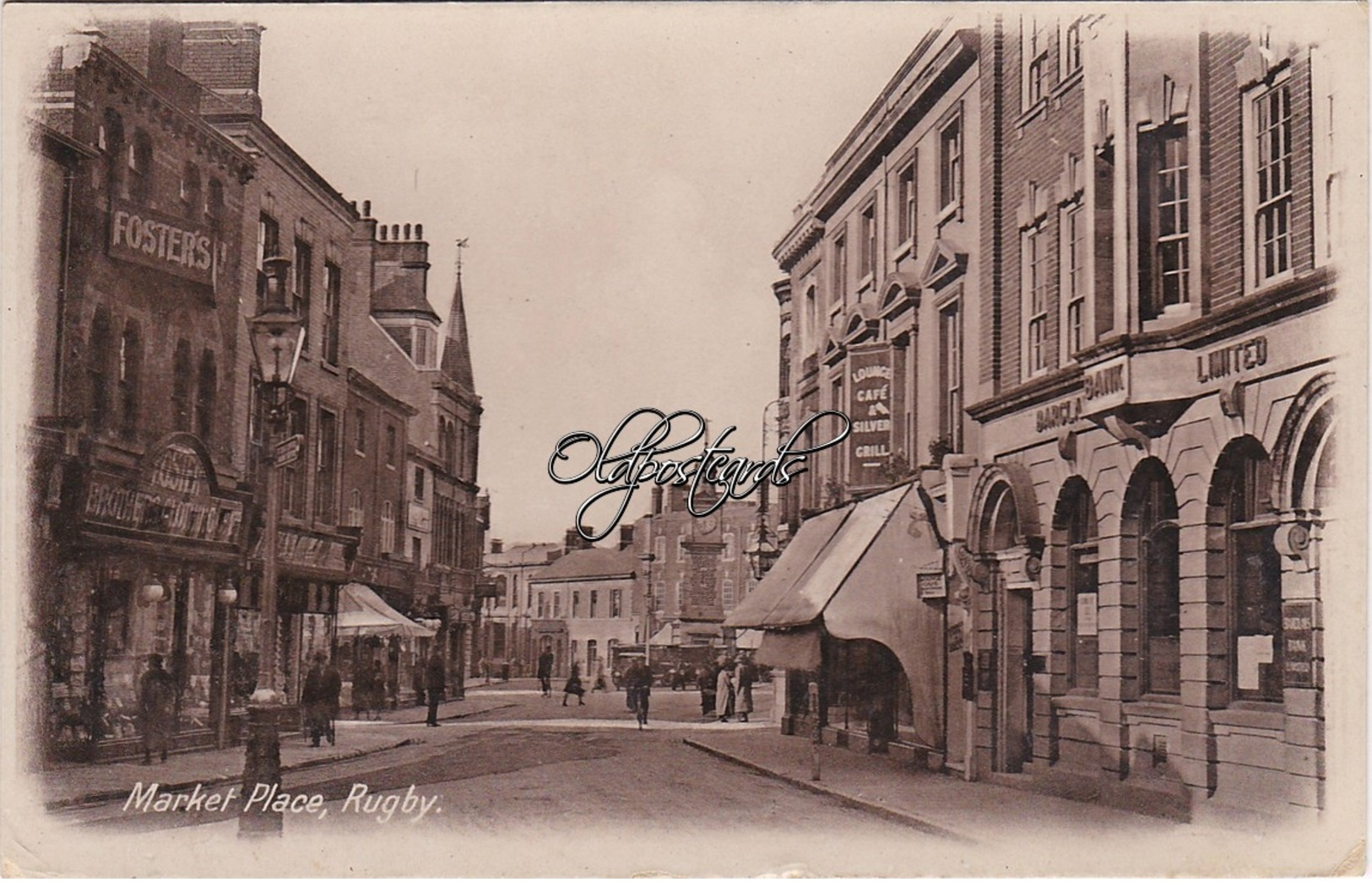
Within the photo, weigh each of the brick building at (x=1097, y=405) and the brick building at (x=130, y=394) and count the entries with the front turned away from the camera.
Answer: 0

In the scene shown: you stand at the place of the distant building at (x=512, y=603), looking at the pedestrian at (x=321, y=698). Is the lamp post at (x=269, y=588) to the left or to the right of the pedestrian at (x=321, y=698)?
left

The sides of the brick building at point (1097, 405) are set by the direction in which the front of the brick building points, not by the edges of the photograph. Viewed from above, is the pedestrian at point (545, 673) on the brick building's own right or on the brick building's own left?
on the brick building's own right

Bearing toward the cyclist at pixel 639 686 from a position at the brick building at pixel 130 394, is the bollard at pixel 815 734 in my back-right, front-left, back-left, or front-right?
front-right

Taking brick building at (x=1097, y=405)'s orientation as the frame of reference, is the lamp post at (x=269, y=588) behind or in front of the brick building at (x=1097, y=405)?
in front

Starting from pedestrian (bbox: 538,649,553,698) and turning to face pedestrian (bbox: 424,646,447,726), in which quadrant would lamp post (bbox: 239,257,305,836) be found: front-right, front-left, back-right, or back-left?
front-left
